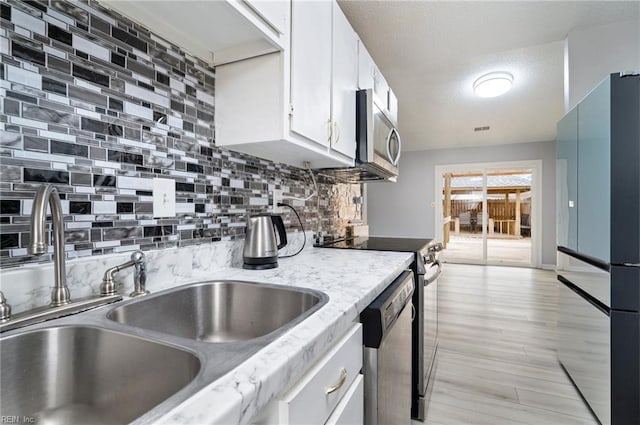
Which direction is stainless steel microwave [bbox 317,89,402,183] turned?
to the viewer's right

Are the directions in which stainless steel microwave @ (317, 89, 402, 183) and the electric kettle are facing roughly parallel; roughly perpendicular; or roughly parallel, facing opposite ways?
roughly parallel, facing opposite ways

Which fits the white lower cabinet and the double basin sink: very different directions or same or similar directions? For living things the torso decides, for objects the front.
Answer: same or similar directions

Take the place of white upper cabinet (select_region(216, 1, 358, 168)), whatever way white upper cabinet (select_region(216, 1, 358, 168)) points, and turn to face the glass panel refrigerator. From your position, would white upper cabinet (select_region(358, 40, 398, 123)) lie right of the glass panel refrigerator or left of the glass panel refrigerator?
left

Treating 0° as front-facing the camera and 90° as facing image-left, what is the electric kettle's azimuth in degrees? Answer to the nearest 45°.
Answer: approximately 90°

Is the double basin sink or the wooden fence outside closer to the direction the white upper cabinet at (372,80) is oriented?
the wooden fence outside

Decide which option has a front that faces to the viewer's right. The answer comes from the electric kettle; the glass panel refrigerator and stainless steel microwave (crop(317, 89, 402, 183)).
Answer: the stainless steel microwave

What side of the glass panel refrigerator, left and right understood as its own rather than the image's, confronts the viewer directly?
left

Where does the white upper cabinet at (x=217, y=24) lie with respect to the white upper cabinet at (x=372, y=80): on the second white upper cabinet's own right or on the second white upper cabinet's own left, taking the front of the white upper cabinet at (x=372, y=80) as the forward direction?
on the second white upper cabinet's own right

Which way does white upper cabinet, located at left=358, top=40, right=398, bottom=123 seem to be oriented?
to the viewer's right
